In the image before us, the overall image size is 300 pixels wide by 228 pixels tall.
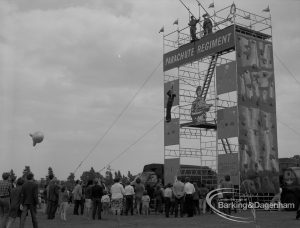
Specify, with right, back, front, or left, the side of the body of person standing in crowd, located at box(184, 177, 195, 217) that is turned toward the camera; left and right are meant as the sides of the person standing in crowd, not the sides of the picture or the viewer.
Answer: back

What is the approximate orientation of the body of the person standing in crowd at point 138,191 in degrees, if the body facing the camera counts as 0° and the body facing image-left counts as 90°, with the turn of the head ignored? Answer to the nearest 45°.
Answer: approximately 180°

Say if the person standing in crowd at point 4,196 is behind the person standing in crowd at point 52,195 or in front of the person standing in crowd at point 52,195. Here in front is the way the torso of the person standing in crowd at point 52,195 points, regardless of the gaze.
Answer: behind

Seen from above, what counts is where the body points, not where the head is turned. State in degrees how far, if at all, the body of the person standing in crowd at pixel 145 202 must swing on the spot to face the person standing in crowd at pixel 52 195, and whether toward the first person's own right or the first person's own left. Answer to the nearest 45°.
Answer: approximately 135° to the first person's own left

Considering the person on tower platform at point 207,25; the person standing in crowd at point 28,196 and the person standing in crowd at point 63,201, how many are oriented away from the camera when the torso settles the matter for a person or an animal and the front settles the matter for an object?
2

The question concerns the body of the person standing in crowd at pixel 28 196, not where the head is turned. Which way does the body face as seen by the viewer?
away from the camera

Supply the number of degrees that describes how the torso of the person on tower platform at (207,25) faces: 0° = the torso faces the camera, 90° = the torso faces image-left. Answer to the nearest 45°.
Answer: approximately 45°

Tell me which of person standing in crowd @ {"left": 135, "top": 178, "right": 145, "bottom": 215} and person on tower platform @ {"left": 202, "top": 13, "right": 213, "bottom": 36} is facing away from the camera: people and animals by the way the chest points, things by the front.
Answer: the person standing in crowd

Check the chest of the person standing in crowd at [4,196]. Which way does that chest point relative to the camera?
away from the camera

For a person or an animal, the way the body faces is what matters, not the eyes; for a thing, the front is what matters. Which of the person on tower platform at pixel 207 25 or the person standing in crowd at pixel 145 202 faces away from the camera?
the person standing in crowd

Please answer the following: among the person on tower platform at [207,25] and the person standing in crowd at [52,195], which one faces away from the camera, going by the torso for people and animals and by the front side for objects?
the person standing in crowd

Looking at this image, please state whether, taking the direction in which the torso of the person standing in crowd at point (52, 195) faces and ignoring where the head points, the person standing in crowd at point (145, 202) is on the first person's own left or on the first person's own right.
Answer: on the first person's own right

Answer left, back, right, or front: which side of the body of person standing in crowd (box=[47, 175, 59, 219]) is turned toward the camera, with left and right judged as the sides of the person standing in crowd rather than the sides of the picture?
back
